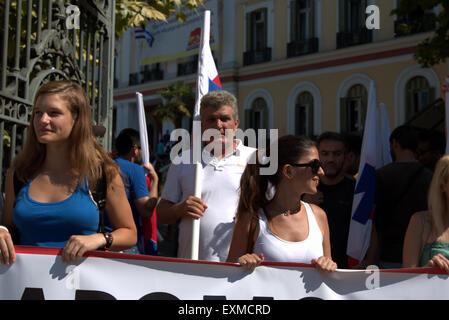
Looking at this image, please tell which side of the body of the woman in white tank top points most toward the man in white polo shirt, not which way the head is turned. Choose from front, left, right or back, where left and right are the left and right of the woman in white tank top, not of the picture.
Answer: back

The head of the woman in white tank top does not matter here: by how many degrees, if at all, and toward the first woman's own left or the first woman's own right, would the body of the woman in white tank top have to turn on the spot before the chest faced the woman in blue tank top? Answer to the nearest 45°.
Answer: approximately 135° to the first woman's own right

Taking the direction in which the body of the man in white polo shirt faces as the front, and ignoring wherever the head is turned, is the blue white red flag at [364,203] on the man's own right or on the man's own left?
on the man's own left

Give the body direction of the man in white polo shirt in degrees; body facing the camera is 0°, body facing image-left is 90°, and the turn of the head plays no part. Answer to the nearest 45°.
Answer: approximately 0°

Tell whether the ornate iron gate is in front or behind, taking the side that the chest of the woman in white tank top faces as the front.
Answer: behind

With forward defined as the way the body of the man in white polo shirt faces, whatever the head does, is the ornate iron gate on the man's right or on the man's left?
on the man's right

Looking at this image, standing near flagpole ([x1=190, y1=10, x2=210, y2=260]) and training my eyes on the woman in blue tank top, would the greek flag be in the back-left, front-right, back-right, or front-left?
back-right

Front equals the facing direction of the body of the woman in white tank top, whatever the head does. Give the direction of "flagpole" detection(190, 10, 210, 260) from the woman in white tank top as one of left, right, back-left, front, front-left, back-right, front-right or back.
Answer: back

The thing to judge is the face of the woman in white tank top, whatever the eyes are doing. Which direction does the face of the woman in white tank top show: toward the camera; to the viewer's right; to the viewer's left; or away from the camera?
to the viewer's right

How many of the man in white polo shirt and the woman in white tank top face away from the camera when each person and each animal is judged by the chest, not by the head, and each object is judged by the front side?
0

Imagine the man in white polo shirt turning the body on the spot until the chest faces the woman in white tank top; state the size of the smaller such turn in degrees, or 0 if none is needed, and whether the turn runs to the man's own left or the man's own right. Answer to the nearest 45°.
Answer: approximately 45° to the man's own left

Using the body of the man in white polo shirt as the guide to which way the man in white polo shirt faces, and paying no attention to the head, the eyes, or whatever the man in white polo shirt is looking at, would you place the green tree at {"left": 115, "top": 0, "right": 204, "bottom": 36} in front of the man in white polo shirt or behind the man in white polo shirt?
behind

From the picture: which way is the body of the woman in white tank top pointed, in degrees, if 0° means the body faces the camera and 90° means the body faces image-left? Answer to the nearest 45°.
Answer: approximately 315°

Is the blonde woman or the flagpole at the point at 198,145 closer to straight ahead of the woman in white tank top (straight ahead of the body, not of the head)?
the blonde woman
